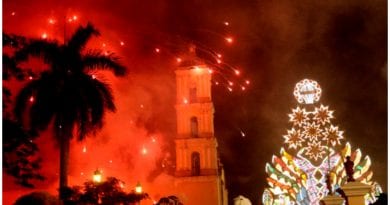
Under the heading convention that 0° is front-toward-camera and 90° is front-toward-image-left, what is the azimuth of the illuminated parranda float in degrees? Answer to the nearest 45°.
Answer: approximately 0°

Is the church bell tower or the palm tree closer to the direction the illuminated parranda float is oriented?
the palm tree

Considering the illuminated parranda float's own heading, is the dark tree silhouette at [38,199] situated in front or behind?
in front

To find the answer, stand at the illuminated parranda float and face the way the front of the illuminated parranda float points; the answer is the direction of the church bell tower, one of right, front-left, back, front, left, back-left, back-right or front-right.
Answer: front-right

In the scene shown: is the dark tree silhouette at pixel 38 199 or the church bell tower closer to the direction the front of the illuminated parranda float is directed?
the dark tree silhouette

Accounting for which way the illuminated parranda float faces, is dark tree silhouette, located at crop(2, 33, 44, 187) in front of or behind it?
in front

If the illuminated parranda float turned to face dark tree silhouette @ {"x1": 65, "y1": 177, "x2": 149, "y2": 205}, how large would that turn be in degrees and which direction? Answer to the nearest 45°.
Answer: approximately 90° to its right
